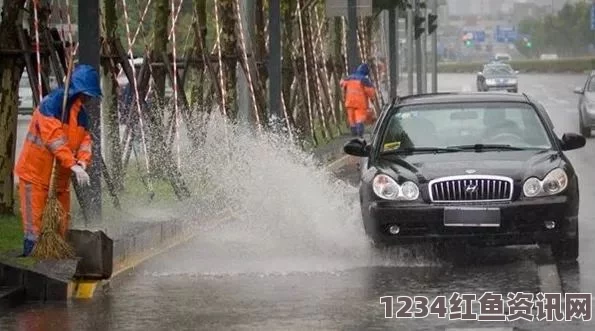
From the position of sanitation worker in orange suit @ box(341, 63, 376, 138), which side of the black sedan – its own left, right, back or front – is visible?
back

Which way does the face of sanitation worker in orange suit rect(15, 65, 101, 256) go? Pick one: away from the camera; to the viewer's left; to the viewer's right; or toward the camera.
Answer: to the viewer's right

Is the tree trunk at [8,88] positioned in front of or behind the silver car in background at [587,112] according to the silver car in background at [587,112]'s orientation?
in front

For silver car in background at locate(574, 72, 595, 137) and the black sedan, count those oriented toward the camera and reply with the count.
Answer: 2

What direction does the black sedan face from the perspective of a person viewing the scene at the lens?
facing the viewer

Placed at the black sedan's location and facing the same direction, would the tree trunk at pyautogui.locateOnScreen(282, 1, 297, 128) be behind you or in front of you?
behind

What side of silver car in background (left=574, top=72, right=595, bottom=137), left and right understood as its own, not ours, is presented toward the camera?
front

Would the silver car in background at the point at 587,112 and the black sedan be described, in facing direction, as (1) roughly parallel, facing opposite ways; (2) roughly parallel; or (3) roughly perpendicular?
roughly parallel

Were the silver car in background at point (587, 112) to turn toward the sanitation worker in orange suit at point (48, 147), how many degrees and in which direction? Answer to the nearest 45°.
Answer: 0° — it already faces them

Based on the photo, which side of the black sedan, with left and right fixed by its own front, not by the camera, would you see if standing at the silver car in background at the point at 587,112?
back
